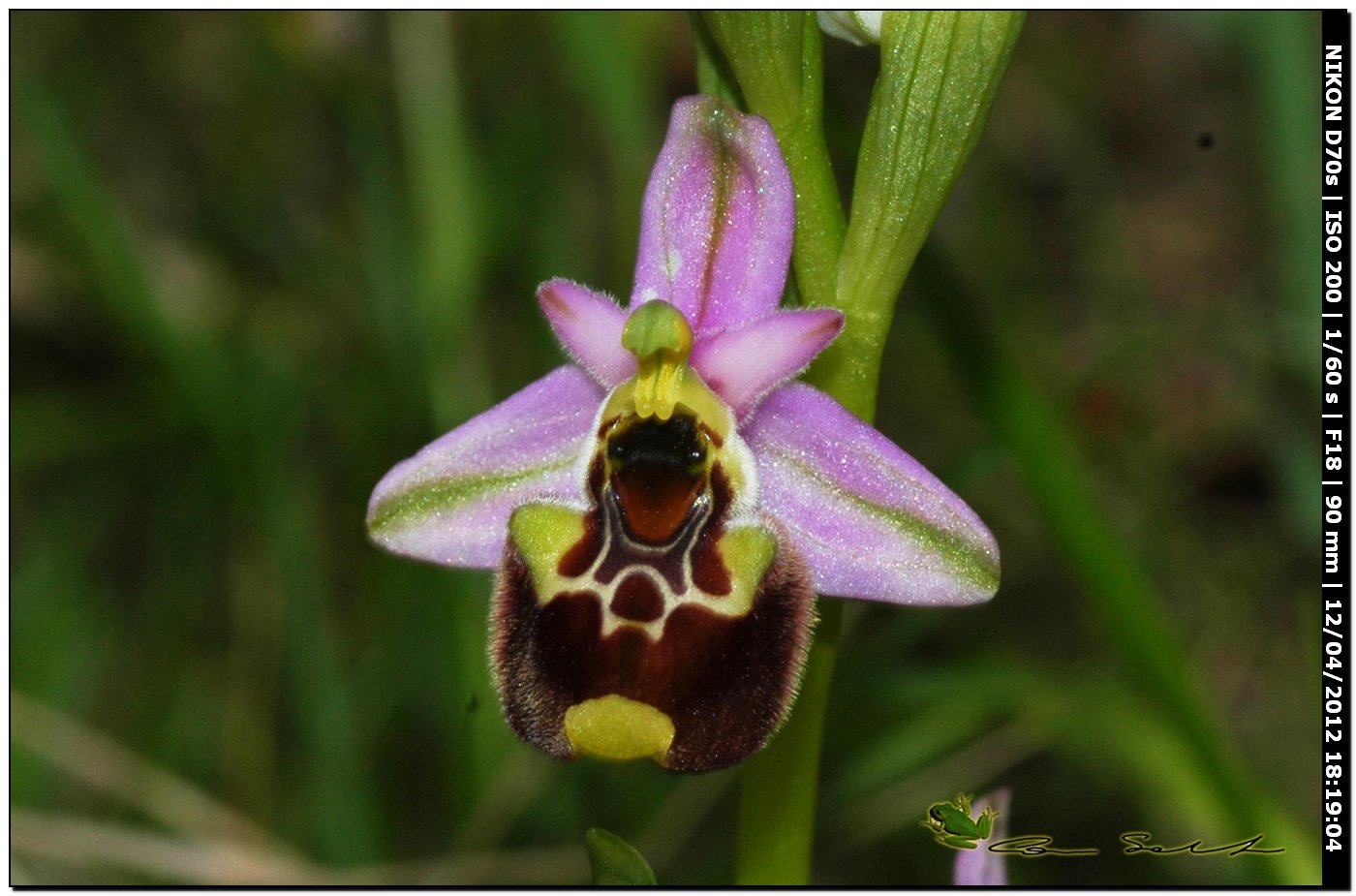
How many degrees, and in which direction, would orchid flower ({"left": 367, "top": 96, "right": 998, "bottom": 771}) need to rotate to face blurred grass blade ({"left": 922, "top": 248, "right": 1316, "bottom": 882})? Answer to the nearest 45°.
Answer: approximately 135° to its left

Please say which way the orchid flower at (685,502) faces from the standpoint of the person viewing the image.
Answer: facing the viewer

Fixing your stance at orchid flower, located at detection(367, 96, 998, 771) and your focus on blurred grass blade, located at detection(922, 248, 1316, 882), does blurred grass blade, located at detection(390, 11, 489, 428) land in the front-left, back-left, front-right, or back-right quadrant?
front-left

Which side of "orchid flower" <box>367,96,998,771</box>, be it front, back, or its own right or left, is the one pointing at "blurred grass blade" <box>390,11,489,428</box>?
back

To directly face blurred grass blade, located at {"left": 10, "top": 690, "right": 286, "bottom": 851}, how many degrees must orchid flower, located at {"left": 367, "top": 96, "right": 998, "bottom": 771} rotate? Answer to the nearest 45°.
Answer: approximately 135° to its right
